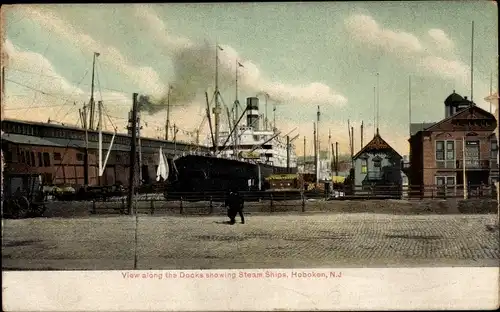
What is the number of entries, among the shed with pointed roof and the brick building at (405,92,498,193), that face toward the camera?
2

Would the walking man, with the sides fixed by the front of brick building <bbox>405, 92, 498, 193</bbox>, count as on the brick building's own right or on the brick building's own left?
on the brick building's own right

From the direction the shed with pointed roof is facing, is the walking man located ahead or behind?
ahead

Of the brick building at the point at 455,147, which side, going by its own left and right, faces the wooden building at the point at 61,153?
right

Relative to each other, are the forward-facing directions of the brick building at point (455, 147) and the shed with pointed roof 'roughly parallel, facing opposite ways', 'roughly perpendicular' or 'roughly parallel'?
roughly parallel

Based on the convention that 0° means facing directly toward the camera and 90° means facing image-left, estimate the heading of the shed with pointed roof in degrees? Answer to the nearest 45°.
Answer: approximately 0°

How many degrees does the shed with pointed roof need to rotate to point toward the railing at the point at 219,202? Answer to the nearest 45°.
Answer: approximately 45° to its right

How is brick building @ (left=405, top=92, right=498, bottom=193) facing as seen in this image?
toward the camera
